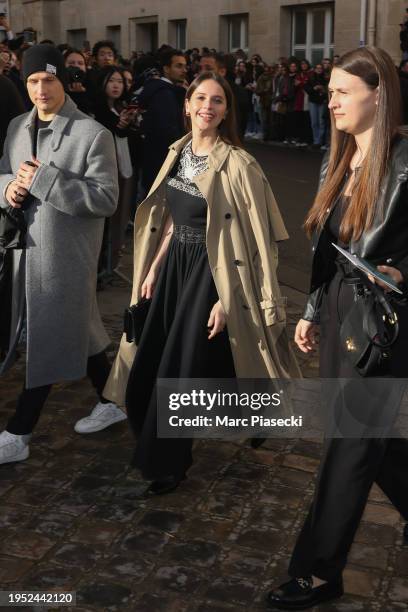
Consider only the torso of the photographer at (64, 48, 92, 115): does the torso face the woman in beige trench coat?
yes

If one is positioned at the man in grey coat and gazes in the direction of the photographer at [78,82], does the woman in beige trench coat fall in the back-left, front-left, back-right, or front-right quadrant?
back-right

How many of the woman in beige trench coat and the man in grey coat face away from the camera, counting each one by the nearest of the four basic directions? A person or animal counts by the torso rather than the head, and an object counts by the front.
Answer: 0

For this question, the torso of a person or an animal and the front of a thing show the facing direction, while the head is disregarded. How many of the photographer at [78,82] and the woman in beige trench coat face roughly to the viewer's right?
0

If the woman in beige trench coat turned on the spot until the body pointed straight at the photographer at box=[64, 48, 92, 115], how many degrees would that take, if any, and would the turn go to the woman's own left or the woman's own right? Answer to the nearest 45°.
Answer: approximately 135° to the woman's own right

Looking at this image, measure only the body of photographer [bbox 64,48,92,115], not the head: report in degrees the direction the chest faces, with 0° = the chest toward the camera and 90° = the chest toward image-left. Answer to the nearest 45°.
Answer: approximately 0°

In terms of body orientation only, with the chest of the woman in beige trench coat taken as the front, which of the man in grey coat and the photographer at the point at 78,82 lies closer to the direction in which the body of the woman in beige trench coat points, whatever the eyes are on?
the man in grey coat

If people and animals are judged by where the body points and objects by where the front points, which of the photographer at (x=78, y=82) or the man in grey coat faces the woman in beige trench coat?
the photographer

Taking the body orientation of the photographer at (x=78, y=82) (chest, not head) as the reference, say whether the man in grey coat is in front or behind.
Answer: in front

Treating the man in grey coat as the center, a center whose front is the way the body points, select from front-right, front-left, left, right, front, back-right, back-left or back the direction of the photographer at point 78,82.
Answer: back-right

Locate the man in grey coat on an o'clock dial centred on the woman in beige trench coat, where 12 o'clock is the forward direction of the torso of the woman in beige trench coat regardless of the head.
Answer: The man in grey coat is roughly at 2 o'clock from the woman in beige trench coat.
